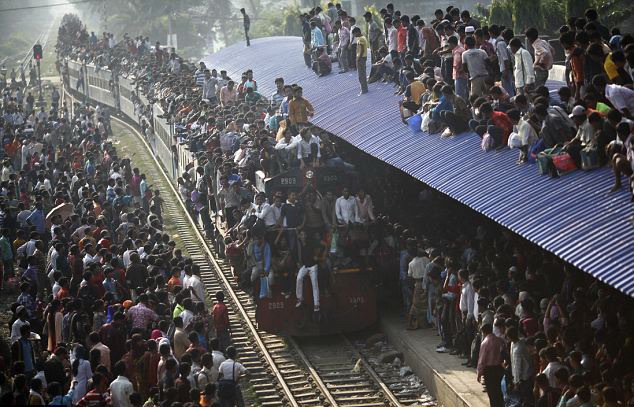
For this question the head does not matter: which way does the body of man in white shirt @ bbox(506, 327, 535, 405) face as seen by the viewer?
to the viewer's left

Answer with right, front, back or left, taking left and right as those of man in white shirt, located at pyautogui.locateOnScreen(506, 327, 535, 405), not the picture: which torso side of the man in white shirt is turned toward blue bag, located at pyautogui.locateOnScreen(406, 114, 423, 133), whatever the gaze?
front

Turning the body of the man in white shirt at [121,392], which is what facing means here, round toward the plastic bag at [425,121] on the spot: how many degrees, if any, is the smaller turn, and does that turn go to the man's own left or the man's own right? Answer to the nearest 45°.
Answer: approximately 45° to the man's own right

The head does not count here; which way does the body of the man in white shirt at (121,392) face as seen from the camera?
away from the camera

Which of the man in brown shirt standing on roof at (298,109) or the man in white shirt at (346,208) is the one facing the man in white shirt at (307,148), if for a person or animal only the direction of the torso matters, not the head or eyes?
the man in brown shirt standing on roof

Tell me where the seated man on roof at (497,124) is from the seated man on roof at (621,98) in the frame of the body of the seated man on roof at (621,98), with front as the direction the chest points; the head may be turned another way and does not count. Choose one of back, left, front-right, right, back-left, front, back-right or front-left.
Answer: front-right

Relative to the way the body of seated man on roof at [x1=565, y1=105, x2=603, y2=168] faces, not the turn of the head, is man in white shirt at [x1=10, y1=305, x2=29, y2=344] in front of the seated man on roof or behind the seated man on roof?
in front

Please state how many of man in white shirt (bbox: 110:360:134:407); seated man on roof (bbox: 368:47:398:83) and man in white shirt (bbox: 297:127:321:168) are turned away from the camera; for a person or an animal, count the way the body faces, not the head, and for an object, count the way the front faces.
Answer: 1

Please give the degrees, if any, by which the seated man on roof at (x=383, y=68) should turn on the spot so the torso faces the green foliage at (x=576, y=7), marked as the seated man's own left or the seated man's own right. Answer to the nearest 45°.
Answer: approximately 180°

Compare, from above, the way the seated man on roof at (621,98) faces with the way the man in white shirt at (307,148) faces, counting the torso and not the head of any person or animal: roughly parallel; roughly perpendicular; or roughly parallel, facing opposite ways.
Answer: roughly perpendicular

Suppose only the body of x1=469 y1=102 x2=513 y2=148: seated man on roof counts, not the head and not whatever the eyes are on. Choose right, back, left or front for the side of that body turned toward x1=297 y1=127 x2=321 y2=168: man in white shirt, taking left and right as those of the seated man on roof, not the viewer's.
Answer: right

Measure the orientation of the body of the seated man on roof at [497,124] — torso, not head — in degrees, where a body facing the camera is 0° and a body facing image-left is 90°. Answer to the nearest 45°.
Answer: approximately 45°

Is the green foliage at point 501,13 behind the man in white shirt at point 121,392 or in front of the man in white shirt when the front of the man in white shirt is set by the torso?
in front

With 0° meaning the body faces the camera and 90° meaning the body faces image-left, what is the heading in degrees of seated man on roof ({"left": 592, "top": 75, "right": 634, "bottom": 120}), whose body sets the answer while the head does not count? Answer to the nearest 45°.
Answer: approximately 90°

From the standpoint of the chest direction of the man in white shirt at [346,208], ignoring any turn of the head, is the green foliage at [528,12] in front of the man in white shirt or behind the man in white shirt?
behind

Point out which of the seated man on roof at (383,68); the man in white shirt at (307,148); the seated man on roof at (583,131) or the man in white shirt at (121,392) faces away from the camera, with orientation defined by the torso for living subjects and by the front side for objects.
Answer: the man in white shirt at (121,392)
